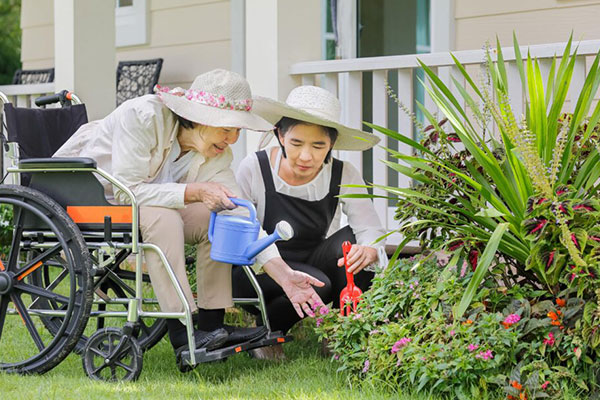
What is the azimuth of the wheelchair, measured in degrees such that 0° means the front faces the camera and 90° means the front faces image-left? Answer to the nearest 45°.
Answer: approximately 315°

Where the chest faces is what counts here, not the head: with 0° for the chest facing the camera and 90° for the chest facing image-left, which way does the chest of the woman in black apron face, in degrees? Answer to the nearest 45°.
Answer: approximately 0°

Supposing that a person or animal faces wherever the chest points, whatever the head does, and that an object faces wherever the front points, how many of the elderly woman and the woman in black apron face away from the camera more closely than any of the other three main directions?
0

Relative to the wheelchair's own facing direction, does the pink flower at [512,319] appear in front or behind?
in front

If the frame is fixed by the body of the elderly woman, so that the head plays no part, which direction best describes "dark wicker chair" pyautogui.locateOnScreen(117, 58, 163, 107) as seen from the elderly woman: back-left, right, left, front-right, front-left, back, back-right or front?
back-left

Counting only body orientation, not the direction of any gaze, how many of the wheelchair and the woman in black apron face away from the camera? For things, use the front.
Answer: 0

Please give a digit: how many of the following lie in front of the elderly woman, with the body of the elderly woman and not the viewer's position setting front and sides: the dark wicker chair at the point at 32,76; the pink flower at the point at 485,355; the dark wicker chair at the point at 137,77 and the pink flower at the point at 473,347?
2

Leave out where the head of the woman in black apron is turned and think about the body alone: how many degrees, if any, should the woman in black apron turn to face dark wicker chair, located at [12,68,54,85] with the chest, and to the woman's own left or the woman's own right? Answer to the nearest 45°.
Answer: approximately 135° to the woman's own right

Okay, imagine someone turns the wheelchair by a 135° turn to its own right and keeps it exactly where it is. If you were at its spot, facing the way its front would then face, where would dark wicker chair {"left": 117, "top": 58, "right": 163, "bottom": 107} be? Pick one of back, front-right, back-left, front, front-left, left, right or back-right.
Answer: right

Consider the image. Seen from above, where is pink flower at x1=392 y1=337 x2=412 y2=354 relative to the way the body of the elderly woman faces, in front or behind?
in front
